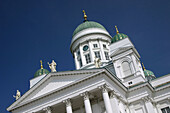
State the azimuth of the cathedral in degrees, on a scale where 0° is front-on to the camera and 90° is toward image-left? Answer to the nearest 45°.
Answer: approximately 45°
